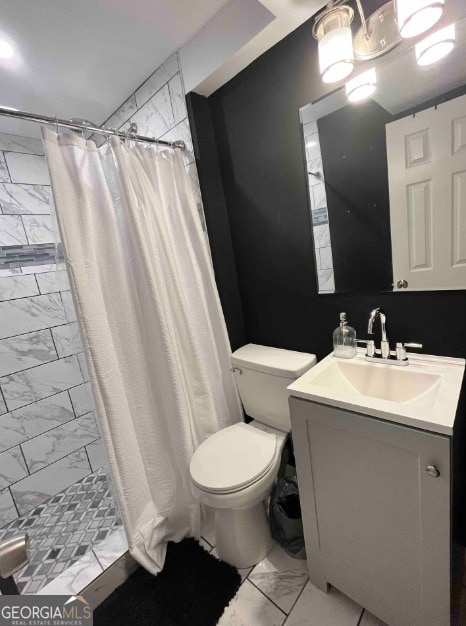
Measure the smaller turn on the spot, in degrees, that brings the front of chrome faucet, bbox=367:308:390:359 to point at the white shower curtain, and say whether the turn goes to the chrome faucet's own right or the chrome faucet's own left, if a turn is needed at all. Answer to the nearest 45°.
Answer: approximately 45° to the chrome faucet's own right

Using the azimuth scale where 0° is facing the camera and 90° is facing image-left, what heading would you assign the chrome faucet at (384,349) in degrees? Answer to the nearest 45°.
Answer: approximately 45°

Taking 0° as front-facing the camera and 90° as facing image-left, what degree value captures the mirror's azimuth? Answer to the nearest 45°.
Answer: approximately 45°

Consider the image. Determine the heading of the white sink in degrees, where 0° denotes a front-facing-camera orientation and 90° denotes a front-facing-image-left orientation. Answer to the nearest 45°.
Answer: approximately 45°

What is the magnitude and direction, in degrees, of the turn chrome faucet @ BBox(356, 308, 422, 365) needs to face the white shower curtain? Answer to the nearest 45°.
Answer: approximately 45° to its right
